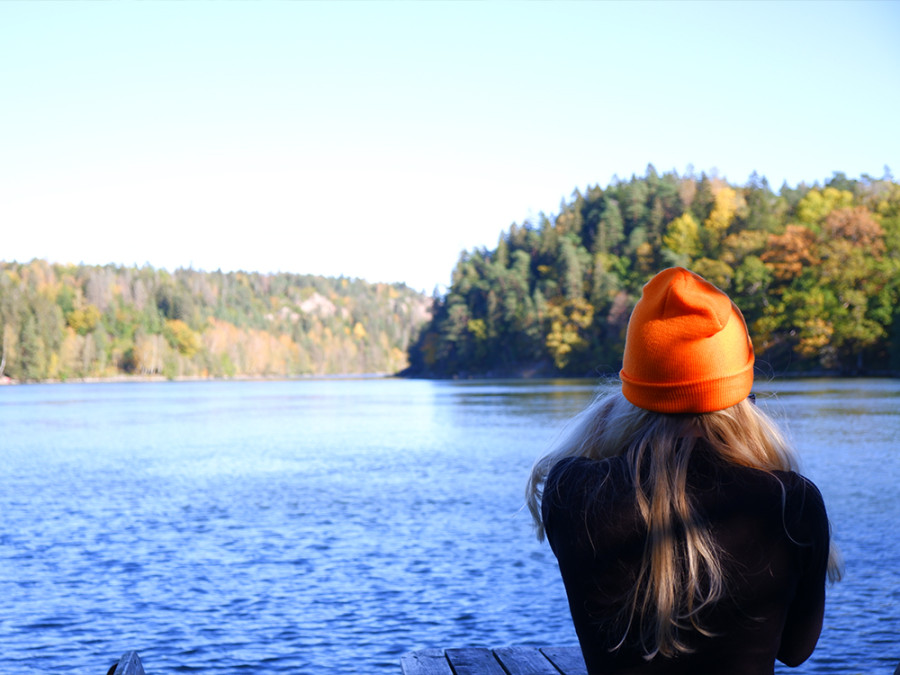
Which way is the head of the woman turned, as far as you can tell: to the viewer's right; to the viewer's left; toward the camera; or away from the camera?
away from the camera

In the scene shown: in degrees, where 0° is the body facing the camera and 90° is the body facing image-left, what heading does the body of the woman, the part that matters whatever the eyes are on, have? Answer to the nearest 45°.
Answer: approximately 180°
